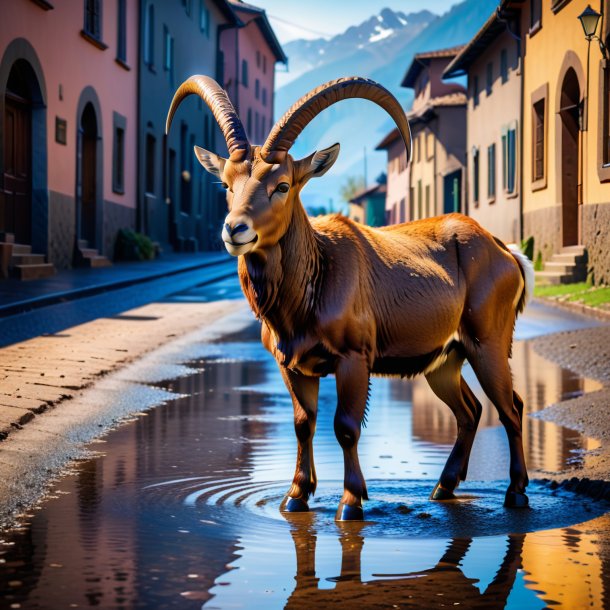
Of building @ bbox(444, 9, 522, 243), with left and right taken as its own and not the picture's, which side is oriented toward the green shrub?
front

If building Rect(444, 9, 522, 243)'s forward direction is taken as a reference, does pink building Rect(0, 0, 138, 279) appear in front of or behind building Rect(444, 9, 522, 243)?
in front

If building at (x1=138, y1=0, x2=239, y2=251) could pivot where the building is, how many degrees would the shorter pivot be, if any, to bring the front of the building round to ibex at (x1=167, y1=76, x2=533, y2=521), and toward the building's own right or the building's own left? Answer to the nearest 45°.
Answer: approximately 45° to the building's own right

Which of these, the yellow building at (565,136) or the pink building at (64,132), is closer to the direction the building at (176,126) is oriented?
the yellow building

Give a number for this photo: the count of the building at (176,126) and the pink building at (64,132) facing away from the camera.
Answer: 0

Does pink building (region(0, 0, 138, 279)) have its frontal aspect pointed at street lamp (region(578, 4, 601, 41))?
yes

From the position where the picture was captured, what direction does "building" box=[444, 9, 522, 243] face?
facing the viewer and to the left of the viewer

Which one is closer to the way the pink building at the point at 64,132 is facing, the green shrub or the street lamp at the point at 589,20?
the street lamp

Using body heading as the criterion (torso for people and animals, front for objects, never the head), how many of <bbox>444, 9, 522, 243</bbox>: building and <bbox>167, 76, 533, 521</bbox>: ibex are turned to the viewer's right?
0

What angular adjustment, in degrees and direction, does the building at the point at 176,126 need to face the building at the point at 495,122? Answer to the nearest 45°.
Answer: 0° — it already faces it

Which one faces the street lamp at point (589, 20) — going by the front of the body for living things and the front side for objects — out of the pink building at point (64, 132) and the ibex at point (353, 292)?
the pink building

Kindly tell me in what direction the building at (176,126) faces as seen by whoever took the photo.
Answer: facing the viewer and to the right of the viewer
